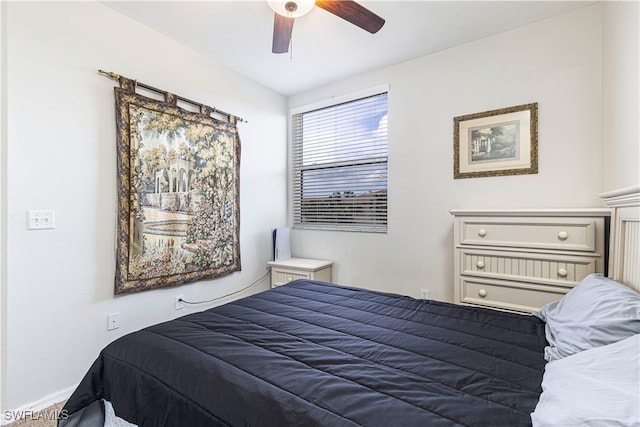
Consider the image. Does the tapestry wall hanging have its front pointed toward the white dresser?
yes

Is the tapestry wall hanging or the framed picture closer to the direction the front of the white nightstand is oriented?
the tapestry wall hanging

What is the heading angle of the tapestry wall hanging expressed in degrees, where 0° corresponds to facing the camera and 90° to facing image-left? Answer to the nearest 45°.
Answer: approximately 315°

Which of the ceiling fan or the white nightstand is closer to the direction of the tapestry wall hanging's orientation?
the ceiling fan

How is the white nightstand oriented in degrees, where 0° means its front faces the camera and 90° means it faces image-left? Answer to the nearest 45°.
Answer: approximately 45°

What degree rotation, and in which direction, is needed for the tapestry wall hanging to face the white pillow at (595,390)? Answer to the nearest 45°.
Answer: approximately 45° to its right

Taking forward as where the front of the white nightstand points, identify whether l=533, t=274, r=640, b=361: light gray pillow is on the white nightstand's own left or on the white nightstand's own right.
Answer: on the white nightstand's own left

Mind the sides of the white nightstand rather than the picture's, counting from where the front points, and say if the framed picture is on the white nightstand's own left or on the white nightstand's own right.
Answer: on the white nightstand's own left

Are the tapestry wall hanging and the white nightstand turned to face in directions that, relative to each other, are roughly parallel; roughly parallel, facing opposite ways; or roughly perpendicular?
roughly perpendicular

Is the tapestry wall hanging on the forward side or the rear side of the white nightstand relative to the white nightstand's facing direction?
on the forward side

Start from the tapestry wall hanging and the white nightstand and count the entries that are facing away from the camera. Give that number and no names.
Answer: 0

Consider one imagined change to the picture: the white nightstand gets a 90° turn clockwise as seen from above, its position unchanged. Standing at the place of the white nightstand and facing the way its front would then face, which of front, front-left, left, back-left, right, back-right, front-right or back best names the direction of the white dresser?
back
